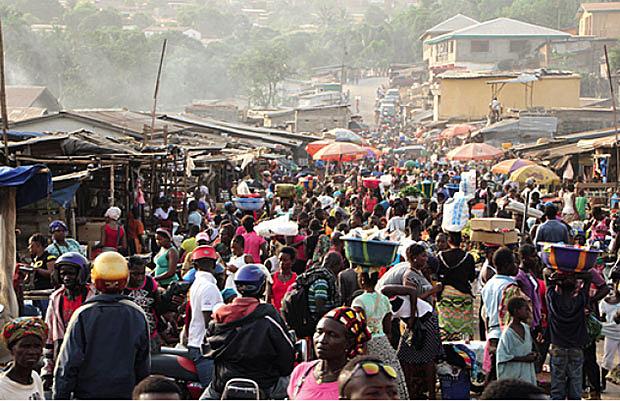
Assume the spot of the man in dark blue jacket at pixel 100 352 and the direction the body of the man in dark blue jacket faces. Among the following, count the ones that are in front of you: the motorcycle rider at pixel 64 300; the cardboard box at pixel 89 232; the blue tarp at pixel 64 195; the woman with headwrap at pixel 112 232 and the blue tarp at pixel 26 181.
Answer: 5

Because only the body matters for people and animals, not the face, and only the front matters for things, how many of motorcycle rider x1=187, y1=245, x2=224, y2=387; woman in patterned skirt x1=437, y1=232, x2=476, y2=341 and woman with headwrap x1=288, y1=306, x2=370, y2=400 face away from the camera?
1

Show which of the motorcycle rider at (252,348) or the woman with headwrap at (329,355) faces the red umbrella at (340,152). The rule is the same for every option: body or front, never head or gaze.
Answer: the motorcycle rider

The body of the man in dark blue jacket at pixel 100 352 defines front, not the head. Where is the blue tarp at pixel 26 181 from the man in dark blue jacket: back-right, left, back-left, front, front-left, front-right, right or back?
front

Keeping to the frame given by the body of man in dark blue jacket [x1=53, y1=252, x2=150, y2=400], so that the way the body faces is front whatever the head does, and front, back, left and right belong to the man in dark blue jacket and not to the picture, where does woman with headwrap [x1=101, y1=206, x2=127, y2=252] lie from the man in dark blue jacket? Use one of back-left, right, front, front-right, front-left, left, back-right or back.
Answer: front

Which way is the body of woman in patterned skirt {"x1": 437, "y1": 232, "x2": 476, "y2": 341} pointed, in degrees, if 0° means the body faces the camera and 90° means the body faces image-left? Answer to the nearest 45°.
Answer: approximately 180°

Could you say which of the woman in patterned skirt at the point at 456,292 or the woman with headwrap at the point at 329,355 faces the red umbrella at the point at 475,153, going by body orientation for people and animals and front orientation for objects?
the woman in patterned skirt

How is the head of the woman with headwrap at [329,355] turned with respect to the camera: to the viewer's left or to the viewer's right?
to the viewer's left

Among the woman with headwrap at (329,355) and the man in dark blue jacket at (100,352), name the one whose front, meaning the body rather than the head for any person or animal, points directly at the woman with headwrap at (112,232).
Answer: the man in dark blue jacket

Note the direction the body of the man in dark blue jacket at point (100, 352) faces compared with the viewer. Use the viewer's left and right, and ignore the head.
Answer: facing away from the viewer
